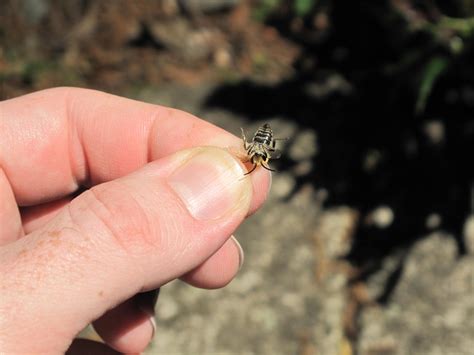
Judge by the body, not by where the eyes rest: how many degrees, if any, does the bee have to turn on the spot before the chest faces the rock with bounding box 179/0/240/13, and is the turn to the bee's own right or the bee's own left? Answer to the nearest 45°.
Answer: approximately 180°

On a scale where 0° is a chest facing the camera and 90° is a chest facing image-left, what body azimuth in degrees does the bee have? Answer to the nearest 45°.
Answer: approximately 0°

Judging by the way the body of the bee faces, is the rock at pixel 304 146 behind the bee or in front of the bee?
behind
